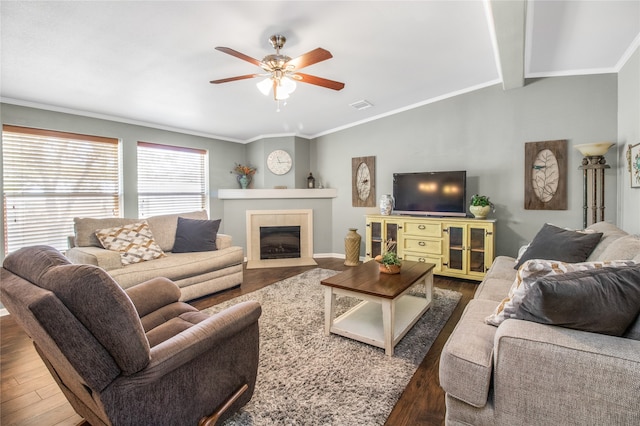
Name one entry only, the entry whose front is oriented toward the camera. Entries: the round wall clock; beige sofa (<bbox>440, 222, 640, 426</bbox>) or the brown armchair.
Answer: the round wall clock

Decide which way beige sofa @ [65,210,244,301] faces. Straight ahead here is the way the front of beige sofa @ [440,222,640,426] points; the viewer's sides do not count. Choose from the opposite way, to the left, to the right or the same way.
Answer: the opposite way

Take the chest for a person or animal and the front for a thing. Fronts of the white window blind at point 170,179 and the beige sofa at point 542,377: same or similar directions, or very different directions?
very different directions

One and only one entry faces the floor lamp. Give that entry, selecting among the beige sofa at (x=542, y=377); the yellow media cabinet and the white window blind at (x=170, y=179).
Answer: the white window blind

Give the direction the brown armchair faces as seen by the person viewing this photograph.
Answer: facing away from the viewer and to the right of the viewer

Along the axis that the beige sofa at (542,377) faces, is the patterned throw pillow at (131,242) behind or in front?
in front

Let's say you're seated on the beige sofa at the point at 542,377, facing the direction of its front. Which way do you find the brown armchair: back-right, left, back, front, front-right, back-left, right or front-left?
front-left

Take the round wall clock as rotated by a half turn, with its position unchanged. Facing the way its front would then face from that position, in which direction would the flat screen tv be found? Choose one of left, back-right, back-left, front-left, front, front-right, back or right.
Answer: back-right

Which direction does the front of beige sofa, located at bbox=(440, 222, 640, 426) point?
to the viewer's left

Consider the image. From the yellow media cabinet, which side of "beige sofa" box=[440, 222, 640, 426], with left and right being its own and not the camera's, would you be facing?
right

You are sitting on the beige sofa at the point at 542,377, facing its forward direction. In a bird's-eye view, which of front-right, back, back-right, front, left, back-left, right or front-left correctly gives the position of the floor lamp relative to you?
right

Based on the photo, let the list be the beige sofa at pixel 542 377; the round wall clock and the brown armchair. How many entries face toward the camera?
1

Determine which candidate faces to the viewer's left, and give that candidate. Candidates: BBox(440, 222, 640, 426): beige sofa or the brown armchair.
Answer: the beige sofa

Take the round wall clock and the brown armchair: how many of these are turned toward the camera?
1

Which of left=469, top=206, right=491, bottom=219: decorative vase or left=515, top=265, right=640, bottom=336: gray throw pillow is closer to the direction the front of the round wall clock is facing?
the gray throw pillow
